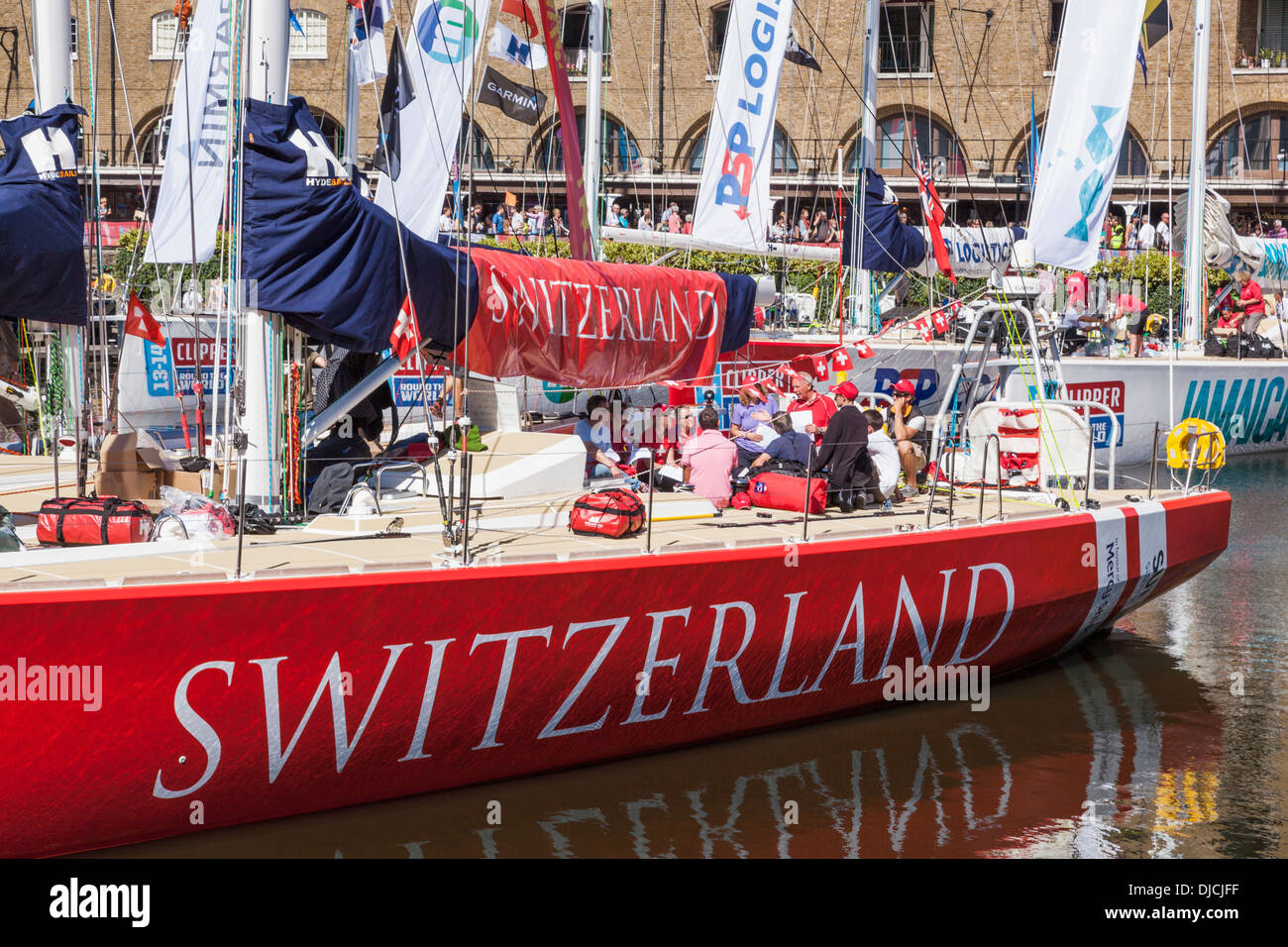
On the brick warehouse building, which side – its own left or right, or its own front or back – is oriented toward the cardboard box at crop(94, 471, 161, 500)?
front

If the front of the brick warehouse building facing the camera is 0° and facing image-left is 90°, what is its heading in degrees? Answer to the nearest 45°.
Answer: approximately 0°

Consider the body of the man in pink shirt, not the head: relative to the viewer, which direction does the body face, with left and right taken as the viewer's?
facing away from the viewer

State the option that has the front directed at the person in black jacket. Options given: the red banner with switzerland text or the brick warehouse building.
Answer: the brick warehouse building

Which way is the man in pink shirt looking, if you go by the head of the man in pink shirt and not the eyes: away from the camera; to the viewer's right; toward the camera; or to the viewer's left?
away from the camera

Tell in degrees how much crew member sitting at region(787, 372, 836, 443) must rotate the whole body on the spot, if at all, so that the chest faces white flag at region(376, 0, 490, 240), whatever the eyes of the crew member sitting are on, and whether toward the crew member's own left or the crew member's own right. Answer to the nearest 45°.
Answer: approximately 90° to the crew member's own right

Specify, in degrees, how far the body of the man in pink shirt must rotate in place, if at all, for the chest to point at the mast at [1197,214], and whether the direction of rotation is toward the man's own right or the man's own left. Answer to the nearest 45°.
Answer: approximately 45° to the man's own right

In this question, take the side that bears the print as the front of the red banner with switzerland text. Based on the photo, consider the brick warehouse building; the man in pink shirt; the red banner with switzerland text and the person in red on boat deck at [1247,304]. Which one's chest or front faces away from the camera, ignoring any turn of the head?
the man in pink shirt

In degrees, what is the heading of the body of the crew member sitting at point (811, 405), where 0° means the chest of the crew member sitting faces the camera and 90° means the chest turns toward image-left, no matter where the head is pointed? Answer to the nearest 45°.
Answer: approximately 45°

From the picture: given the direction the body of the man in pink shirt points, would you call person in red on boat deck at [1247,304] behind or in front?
in front
